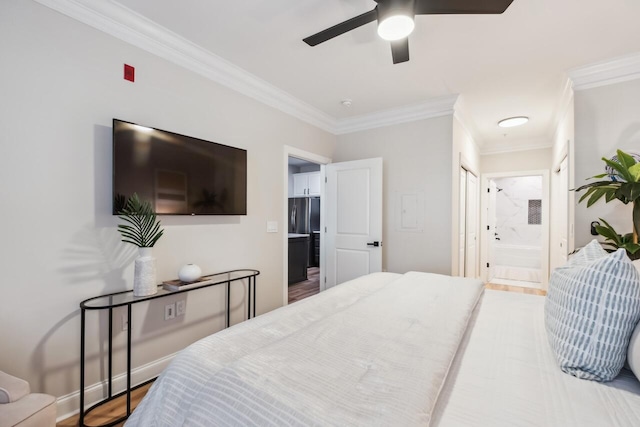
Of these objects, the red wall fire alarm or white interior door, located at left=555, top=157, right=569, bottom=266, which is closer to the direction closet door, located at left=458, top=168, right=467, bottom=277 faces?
the white interior door

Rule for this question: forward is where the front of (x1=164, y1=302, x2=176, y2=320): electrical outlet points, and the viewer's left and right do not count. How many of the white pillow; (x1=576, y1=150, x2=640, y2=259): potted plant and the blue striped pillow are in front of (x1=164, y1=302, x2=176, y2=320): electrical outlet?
3

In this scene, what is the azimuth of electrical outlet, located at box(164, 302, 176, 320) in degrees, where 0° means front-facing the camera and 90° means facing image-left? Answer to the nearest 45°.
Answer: approximately 315°

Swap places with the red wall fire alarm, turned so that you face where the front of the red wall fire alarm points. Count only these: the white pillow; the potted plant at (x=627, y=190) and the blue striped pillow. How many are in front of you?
3

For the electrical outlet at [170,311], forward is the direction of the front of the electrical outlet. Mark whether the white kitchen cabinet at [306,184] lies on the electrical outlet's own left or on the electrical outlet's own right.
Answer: on the electrical outlet's own left

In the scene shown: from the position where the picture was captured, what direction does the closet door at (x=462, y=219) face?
facing to the right of the viewer

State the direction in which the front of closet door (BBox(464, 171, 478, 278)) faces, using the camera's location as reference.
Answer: facing to the right of the viewer

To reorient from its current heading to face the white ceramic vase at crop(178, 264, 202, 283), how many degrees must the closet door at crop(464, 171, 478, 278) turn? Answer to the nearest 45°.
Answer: approximately 135° to its right

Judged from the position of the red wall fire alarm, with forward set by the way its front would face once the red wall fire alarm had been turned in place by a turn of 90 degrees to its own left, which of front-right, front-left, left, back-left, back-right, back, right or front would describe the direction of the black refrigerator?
front

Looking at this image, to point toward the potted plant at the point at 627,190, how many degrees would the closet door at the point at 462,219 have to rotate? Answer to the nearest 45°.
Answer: approximately 45° to its right
